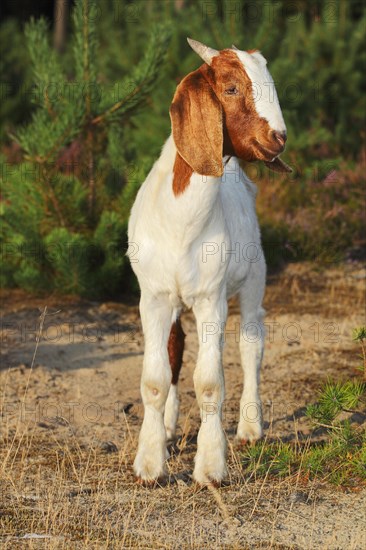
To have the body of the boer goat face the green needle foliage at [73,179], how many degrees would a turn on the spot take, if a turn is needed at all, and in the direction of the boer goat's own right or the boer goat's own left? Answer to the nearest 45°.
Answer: approximately 180°

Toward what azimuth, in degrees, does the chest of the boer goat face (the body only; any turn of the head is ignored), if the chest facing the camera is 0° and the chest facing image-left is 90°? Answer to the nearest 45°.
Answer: approximately 0°
